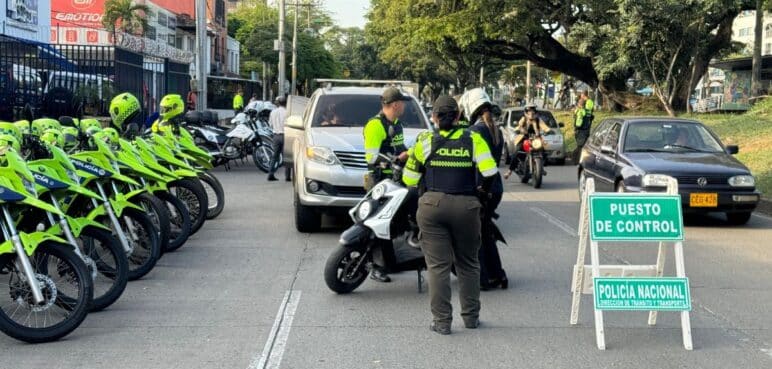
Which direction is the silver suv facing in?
toward the camera

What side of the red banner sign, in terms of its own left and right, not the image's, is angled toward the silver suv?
front

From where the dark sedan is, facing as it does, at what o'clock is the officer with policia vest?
The officer with policia vest is roughly at 2 o'clock from the dark sedan.

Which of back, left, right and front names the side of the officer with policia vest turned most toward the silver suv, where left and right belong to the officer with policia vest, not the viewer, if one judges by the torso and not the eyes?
front

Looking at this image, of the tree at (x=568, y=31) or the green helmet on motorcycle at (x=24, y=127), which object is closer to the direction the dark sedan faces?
the green helmet on motorcycle

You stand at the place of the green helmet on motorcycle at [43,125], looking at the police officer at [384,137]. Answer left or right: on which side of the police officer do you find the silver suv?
left

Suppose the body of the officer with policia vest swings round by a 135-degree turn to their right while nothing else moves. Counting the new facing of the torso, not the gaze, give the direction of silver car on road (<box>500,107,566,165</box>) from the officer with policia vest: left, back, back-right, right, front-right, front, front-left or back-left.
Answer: back-left

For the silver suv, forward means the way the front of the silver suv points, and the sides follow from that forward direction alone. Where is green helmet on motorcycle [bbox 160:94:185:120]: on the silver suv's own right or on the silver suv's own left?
on the silver suv's own right

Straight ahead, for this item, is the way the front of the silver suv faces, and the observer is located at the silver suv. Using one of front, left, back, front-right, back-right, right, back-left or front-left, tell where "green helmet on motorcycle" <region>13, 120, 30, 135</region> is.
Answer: front-right

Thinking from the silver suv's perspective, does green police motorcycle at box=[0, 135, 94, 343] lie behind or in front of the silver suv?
in front

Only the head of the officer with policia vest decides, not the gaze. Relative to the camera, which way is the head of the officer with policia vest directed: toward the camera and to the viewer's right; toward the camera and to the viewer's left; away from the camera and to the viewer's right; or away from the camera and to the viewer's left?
away from the camera and to the viewer's left

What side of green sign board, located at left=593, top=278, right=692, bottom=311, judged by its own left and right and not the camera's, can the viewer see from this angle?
front

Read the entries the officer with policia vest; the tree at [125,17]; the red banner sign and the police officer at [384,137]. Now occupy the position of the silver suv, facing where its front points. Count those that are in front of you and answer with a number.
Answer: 2

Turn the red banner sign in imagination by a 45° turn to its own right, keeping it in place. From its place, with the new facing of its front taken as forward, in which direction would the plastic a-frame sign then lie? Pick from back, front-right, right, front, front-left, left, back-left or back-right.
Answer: front-left

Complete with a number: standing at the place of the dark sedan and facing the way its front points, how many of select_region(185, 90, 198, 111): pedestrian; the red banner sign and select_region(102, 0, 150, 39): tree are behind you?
3

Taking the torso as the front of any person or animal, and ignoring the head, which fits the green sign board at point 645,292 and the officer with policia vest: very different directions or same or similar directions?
very different directions

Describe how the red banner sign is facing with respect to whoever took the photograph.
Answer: facing the viewer

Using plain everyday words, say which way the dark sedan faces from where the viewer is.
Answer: facing the viewer and to the right of the viewer
